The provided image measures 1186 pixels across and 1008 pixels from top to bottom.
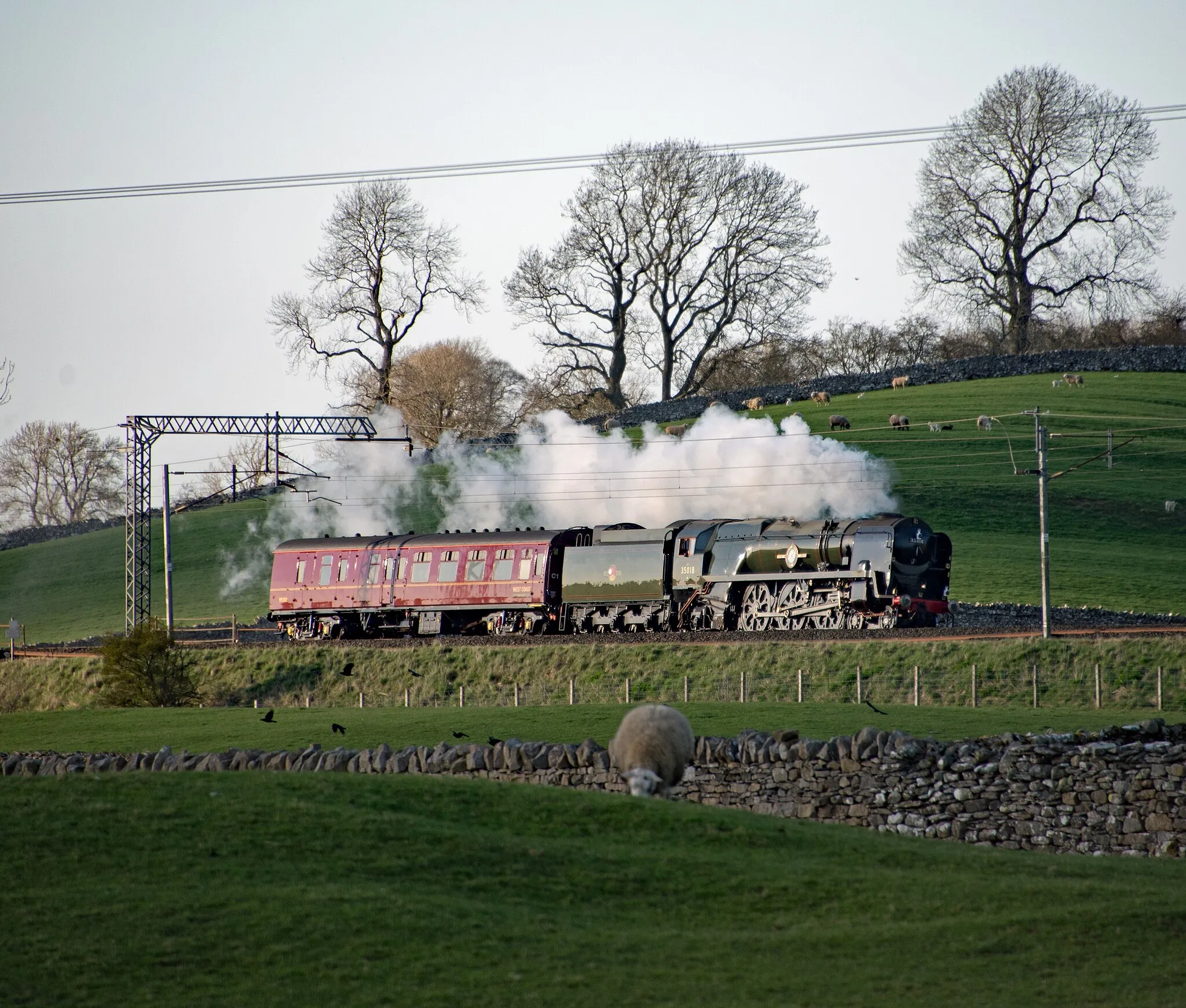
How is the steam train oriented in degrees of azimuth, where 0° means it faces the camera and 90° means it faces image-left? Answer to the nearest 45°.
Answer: approximately 315°

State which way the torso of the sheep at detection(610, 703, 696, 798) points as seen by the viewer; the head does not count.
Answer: toward the camera

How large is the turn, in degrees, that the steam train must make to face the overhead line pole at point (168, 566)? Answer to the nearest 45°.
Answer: approximately 135° to its right

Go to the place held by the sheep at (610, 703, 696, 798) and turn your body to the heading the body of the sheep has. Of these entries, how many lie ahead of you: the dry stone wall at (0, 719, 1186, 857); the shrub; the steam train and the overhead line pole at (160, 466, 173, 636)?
0

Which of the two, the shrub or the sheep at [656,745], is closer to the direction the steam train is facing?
the sheep

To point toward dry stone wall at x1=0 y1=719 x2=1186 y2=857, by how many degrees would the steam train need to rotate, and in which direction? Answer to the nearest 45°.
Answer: approximately 45° to its right

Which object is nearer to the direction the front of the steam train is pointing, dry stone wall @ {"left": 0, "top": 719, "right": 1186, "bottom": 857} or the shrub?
the dry stone wall

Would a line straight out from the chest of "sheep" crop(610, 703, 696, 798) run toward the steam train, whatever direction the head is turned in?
no

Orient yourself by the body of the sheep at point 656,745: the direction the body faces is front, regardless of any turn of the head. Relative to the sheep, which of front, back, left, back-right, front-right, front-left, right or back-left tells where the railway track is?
back

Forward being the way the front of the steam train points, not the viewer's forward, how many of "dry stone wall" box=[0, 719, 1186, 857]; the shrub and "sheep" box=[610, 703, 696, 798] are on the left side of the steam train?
0

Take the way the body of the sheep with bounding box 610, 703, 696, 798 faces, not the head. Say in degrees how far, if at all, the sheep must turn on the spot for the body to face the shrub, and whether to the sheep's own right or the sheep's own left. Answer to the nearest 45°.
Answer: approximately 135° to the sheep's own right

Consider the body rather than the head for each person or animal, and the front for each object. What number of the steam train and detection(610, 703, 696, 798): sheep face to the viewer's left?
0

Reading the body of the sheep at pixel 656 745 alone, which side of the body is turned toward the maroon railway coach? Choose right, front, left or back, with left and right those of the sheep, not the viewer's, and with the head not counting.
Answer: back

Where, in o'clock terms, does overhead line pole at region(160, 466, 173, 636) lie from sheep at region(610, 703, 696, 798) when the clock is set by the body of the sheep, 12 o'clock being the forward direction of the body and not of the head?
The overhead line pole is roughly at 5 o'clock from the sheep.

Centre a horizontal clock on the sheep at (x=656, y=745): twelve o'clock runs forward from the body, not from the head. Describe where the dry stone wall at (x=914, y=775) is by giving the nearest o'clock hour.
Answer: The dry stone wall is roughly at 8 o'clock from the sheep.
